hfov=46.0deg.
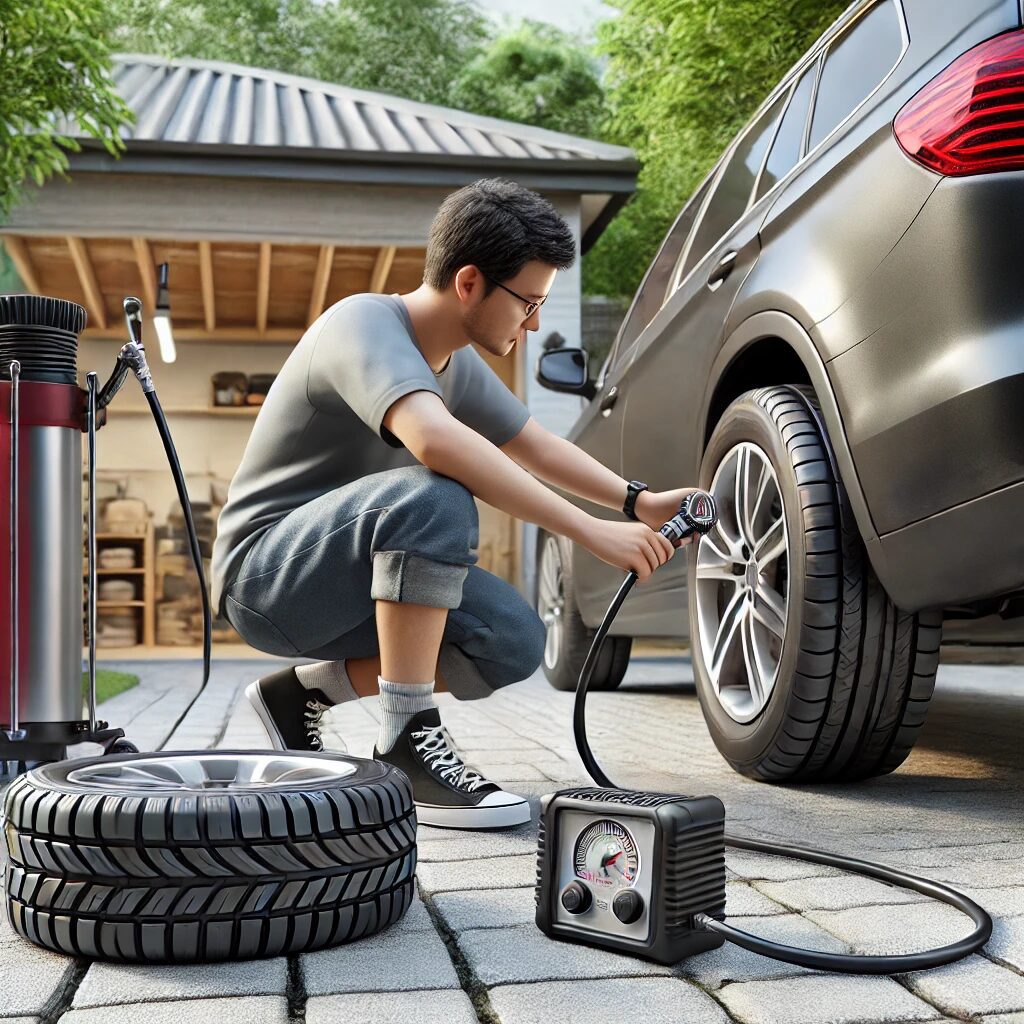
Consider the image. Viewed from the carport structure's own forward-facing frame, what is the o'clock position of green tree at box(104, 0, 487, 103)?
The green tree is roughly at 6 o'clock from the carport structure.

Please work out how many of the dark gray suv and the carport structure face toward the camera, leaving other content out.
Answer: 1

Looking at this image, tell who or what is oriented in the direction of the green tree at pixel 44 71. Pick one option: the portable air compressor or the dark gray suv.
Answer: the dark gray suv

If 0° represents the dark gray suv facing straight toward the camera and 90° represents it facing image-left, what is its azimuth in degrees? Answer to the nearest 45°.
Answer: approximately 135°

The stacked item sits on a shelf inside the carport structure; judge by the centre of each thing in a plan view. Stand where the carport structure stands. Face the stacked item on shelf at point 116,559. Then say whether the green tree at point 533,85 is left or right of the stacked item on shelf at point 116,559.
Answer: right

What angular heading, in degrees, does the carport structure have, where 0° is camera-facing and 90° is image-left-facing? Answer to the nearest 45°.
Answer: approximately 0°

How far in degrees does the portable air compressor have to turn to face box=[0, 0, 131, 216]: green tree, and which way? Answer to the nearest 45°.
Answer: approximately 90° to its right

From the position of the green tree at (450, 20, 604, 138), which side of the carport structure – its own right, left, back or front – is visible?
back

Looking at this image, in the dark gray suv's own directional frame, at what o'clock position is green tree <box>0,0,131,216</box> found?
The green tree is roughly at 12 o'clock from the dark gray suv.

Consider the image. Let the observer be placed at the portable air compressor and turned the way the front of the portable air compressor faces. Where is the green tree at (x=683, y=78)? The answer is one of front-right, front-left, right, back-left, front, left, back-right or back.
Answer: back-right

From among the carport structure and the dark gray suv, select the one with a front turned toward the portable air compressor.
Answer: the carport structure
